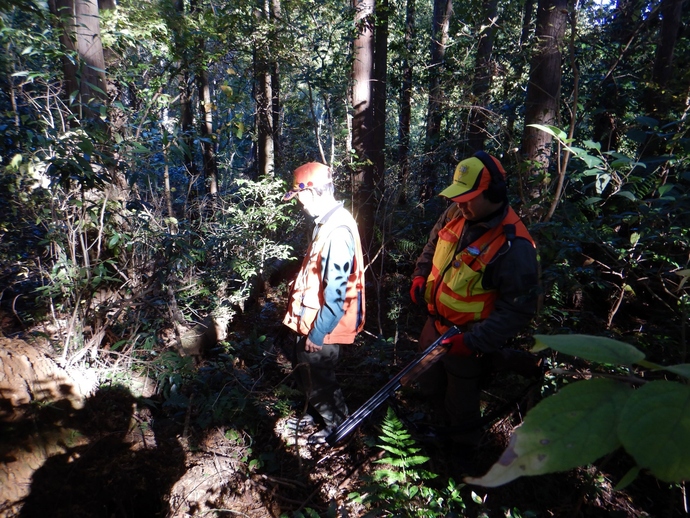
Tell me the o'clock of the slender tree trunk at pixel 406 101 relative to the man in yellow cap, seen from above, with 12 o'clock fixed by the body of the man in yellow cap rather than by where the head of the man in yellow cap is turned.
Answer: The slender tree trunk is roughly at 4 o'clock from the man in yellow cap.

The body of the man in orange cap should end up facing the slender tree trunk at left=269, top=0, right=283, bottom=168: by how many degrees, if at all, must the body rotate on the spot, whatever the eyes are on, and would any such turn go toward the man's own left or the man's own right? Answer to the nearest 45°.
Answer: approximately 90° to the man's own right

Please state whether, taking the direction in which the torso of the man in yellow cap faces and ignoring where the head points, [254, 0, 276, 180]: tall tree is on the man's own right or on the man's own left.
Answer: on the man's own right

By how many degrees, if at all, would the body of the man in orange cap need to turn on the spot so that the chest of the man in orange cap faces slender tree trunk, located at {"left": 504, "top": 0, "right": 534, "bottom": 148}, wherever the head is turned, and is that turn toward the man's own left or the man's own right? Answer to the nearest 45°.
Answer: approximately 135° to the man's own right

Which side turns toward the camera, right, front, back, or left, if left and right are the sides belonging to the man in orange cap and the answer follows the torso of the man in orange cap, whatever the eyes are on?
left

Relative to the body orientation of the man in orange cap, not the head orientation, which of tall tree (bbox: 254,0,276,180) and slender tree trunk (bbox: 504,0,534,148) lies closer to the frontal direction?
the tall tree

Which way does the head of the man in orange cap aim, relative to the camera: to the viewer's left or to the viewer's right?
to the viewer's left

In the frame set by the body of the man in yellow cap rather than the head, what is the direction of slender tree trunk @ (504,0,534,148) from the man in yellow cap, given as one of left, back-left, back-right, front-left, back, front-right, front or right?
back-right

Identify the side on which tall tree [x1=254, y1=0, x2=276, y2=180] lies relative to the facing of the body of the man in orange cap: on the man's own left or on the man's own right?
on the man's own right
